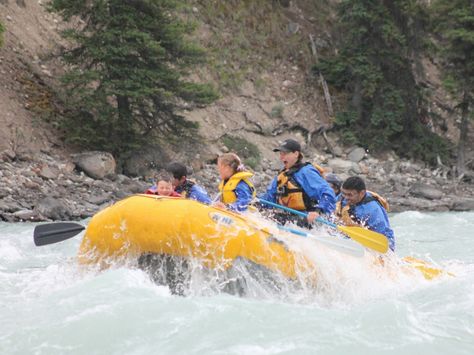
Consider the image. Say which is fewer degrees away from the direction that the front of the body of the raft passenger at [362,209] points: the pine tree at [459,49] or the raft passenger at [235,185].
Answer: the raft passenger

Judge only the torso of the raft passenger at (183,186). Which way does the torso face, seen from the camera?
to the viewer's left

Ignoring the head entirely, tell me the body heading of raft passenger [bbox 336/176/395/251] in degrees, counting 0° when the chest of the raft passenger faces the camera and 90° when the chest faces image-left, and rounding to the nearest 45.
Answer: approximately 45°

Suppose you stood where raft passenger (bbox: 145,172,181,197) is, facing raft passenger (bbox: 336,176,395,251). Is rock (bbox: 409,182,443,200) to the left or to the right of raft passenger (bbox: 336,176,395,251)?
left

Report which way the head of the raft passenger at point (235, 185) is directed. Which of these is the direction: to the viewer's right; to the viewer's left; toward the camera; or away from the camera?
to the viewer's left

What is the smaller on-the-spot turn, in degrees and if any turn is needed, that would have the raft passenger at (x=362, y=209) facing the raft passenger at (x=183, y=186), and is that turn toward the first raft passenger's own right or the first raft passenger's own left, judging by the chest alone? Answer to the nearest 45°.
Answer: approximately 45° to the first raft passenger's own right
